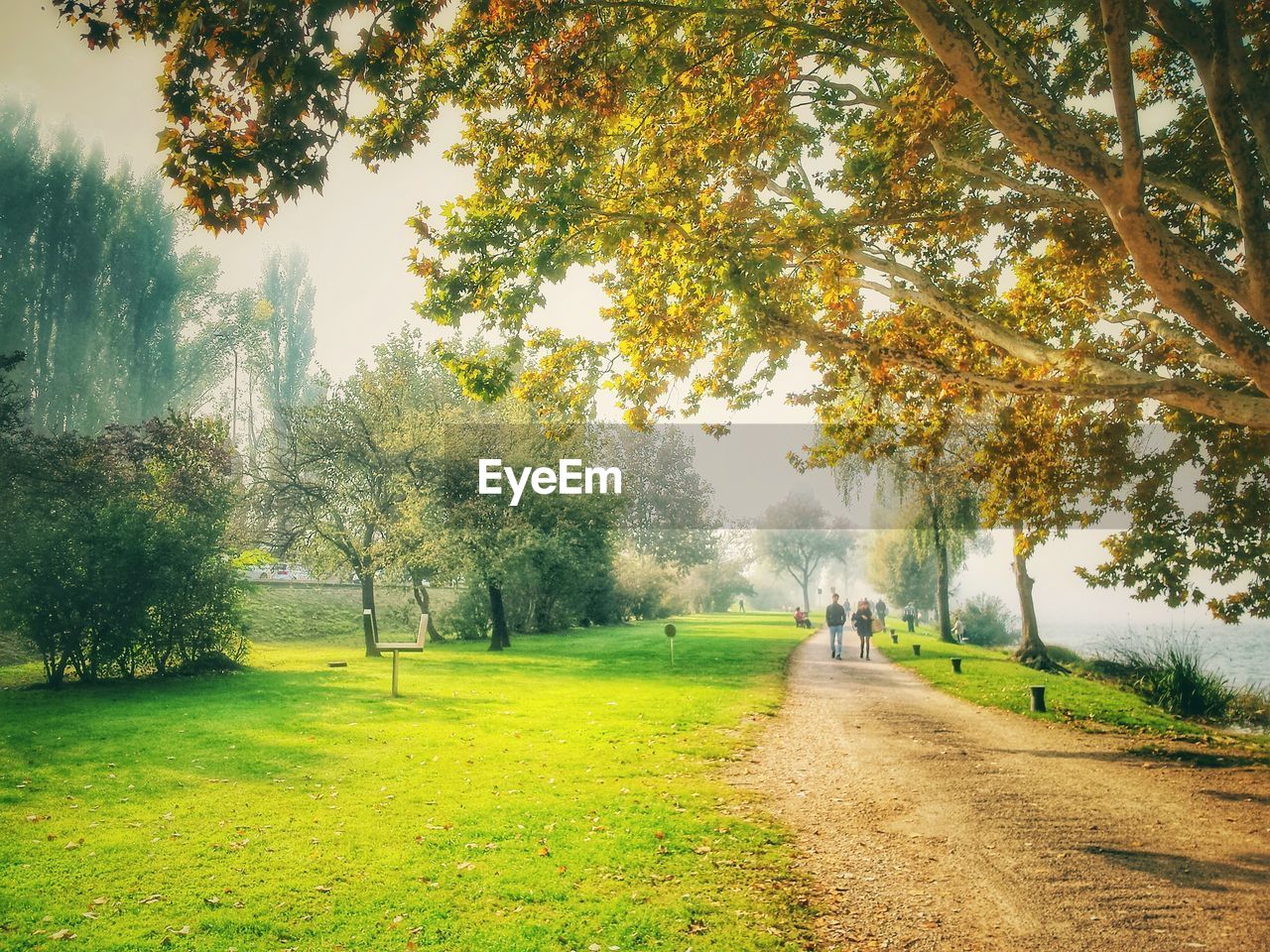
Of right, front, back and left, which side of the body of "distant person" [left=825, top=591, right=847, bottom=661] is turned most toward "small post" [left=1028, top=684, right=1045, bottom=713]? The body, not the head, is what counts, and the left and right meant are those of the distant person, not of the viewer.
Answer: front

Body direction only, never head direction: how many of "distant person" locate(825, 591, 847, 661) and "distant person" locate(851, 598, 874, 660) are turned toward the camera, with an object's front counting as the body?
2

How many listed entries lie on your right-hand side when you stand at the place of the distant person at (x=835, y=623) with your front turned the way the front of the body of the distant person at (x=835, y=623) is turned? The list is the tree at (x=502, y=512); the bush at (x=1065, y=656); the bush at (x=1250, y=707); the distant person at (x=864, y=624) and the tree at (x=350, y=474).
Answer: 2

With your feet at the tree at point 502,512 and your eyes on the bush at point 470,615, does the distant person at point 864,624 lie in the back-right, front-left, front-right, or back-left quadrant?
back-right

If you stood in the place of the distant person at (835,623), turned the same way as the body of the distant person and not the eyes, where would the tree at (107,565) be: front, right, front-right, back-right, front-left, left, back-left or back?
front-right

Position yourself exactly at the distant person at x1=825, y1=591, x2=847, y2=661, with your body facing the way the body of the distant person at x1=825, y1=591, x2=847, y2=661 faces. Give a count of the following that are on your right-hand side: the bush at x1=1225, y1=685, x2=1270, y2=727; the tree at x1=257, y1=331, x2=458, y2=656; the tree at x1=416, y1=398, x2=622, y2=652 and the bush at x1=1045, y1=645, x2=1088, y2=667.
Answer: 2

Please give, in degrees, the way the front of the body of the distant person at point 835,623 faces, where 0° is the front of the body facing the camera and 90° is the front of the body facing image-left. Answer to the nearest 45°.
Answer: approximately 0°

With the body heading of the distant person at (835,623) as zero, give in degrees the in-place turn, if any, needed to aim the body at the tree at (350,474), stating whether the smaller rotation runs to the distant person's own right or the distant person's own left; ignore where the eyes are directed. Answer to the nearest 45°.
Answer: approximately 90° to the distant person's own right
